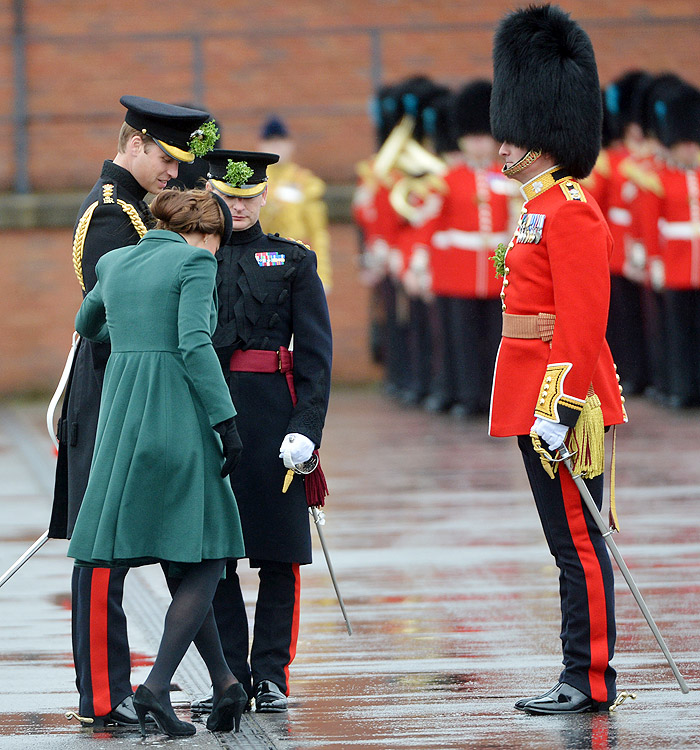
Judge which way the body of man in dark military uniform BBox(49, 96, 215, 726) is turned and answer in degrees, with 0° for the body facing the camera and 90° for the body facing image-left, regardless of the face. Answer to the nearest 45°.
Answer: approximately 270°

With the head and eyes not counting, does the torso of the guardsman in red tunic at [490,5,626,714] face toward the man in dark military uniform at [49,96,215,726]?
yes

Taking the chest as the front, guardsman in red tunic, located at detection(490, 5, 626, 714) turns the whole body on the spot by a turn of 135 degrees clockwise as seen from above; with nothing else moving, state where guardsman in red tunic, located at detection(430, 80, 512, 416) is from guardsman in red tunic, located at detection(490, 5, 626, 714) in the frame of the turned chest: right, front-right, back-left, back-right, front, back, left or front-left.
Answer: front-left

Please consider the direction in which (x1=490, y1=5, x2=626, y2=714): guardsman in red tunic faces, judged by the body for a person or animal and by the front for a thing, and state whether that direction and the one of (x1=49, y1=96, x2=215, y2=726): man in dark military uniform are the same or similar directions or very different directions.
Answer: very different directions

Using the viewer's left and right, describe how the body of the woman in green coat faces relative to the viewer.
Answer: facing away from the viewer and to the right of the viewer

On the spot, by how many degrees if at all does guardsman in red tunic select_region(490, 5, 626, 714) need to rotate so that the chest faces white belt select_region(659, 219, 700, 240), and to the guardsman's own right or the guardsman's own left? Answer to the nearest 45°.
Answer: approximately 90° to the guardsman's own right

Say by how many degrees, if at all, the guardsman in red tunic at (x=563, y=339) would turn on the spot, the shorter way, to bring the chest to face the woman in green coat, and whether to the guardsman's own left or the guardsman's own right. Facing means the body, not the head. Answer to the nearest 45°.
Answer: approximately 45° to the guardsman's own left

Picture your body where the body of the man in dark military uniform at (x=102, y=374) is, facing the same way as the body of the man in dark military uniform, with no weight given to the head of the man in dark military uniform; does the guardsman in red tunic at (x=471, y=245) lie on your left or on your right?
on your left

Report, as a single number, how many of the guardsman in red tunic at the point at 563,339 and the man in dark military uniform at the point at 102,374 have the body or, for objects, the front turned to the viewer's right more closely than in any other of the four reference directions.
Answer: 1

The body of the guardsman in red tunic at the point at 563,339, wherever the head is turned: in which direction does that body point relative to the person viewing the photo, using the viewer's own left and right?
facing to the left of the viewer
